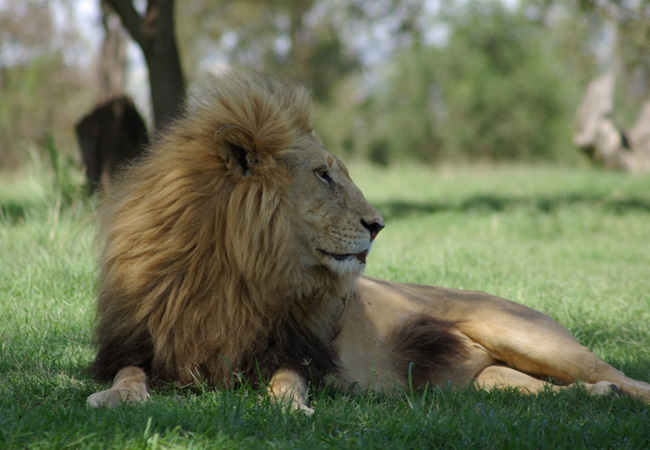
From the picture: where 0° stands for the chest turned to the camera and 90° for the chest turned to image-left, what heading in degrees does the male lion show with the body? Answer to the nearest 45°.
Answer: approximately 45°

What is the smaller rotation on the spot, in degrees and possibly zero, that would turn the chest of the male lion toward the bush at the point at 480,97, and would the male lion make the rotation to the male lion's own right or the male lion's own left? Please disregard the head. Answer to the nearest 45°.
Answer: approximately 135° to the male lion's own right
